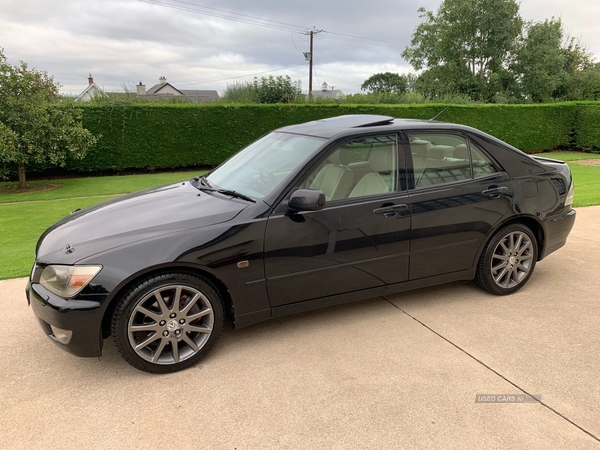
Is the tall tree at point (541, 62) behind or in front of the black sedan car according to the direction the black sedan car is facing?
behind

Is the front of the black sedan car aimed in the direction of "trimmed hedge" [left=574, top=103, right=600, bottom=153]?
no

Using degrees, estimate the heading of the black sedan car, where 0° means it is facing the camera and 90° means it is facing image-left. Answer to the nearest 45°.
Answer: approximately 45°

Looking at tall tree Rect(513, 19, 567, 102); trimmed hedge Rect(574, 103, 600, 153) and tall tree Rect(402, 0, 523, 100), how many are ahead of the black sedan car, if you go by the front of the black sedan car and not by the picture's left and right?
0

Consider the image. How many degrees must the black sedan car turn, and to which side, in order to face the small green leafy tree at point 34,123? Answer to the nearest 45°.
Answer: approximately 90° to its right

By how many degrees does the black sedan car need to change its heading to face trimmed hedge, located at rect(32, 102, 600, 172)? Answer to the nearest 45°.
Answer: approximately 135° to its right

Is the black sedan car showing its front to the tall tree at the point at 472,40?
no
